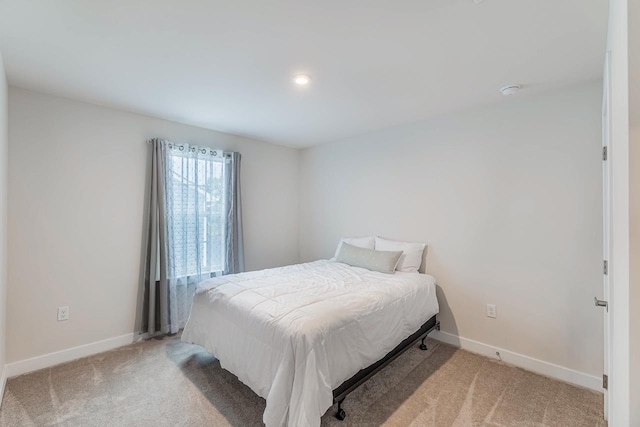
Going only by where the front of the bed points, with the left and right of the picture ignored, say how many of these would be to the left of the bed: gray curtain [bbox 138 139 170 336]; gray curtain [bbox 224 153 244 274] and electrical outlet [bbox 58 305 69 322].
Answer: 0

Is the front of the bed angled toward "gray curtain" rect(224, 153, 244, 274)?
no

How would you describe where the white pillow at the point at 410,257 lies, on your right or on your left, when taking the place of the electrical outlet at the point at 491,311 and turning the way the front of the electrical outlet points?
on your right

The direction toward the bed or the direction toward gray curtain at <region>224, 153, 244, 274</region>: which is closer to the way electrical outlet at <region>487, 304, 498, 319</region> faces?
the bed

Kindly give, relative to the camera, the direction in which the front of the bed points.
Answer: facing the viewer and to the left of the viewer

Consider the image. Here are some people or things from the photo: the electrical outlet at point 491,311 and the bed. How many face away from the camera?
0

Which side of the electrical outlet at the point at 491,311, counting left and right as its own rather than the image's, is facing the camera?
front

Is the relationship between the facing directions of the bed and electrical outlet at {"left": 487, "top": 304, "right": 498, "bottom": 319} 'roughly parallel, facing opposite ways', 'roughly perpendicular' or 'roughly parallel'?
roughly parallel

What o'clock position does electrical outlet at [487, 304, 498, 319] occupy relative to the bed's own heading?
The electrical outlet is roughly at 7 o'clock from the bed.

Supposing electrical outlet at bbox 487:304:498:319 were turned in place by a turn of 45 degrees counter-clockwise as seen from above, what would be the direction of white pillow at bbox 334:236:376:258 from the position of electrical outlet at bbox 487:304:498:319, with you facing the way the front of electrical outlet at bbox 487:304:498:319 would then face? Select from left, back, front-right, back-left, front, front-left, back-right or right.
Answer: back-right
